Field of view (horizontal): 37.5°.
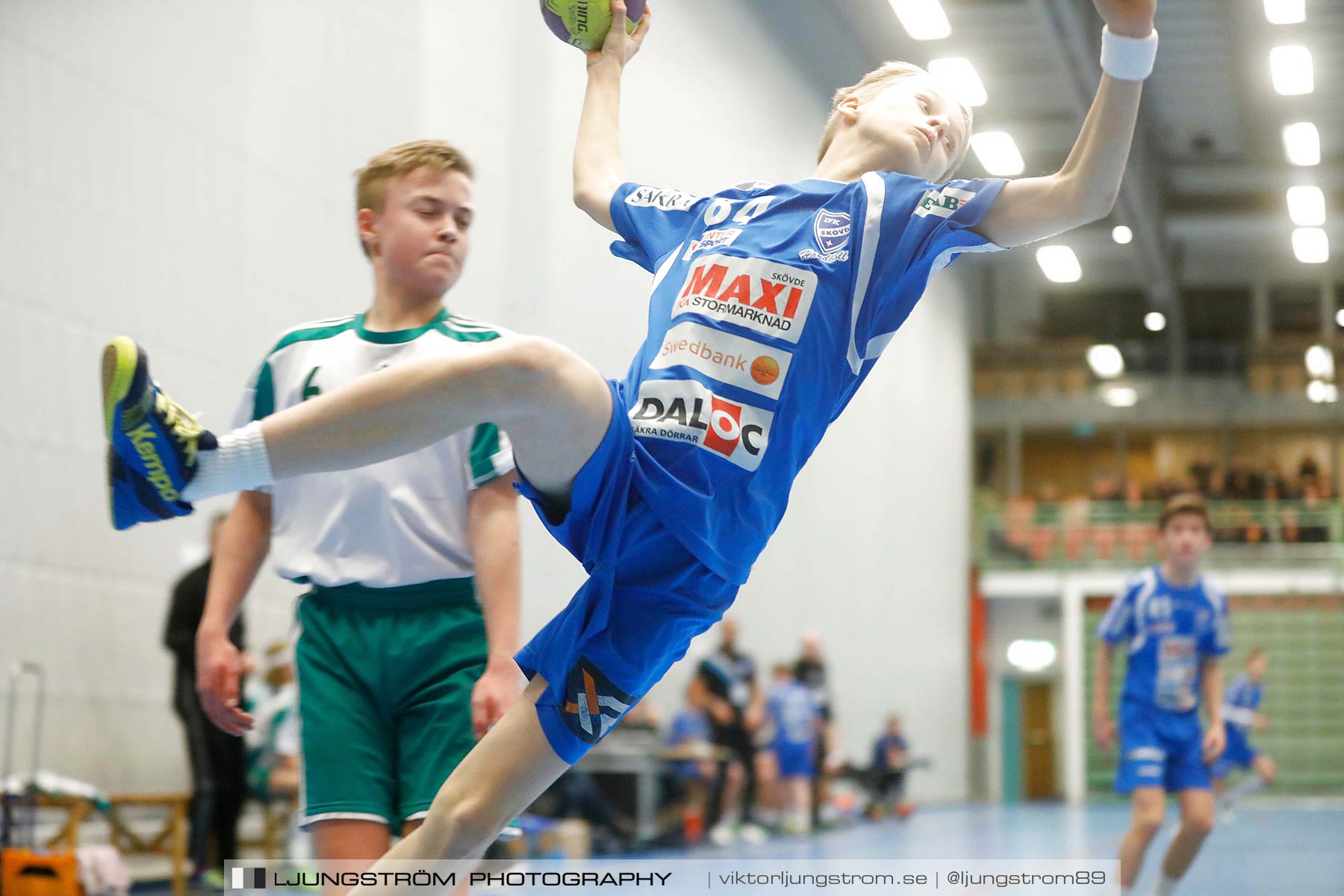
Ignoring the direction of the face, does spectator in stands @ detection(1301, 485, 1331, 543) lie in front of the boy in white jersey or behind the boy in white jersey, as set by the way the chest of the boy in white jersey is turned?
behind

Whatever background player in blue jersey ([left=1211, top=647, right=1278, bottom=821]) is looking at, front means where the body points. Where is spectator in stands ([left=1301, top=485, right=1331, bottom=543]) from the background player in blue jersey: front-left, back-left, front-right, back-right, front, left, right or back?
left

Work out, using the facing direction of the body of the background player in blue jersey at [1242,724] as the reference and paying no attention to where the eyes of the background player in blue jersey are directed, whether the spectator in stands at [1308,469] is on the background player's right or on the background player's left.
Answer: on the background player's left

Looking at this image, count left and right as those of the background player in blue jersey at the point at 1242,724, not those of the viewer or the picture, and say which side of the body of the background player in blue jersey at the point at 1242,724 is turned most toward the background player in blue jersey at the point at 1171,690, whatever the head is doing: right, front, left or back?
right

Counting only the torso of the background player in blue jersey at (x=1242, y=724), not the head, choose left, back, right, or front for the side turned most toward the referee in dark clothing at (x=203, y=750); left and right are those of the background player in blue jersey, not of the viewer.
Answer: right

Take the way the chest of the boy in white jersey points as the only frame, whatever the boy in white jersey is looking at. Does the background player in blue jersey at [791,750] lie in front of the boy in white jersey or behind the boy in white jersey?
behind

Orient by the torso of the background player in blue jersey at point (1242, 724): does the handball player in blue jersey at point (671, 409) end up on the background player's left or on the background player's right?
on the background player's right

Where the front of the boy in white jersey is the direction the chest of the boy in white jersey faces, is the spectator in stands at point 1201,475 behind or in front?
behind
